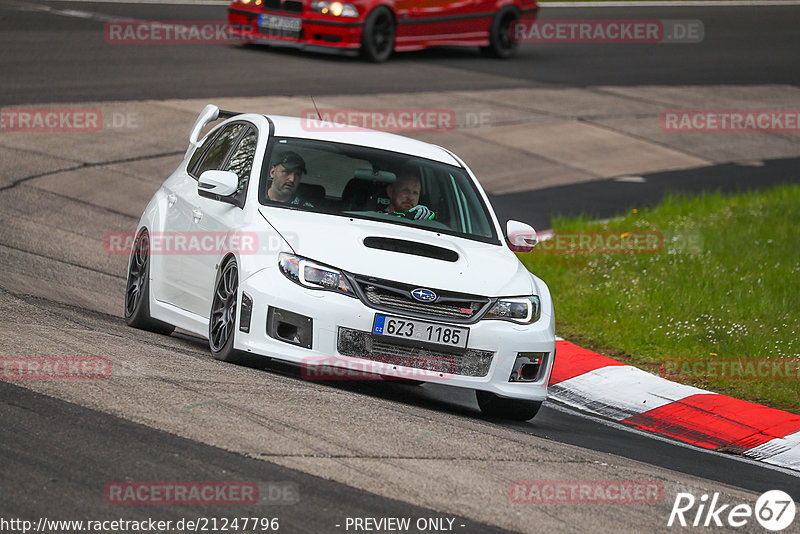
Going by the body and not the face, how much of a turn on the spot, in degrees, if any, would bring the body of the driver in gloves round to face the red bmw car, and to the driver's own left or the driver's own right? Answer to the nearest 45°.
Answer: approximately 135° to the driver's own left

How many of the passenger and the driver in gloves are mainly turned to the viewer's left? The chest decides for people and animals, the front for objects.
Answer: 0

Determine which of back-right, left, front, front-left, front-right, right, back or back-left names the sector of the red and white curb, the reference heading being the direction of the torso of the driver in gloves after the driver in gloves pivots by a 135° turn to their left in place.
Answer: right

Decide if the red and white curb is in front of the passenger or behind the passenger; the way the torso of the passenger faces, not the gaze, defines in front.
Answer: in front

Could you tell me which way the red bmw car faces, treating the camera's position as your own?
facing the viewer and to the left of the viewer

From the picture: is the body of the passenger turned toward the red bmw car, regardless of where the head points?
no

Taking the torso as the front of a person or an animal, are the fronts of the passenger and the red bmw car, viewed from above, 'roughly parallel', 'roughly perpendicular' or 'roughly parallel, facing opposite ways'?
roughly perpendicular

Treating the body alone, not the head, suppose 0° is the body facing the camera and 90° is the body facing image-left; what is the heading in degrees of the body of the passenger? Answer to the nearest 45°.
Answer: approximately 315°

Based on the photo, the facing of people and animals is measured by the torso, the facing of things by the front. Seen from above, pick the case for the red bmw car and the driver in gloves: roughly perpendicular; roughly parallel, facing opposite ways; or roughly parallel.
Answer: roughly perpendicular

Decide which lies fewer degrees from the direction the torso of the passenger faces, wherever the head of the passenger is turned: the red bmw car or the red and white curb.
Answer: the red and white curb

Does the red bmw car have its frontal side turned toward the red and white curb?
no

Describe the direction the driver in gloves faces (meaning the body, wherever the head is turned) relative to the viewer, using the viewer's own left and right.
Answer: facing the viewer and to the right of the viewer

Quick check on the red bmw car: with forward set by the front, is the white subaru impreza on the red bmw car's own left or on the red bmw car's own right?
on the red bmw car's own left
